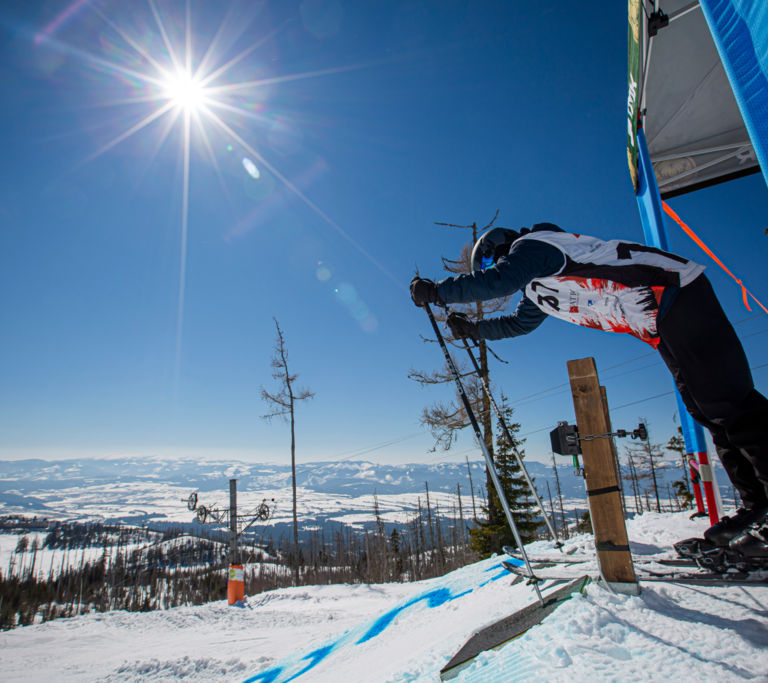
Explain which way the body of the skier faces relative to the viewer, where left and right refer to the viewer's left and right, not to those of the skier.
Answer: facing to the left of the viewer

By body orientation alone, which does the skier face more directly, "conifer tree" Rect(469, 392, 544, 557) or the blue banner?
the conifer tree

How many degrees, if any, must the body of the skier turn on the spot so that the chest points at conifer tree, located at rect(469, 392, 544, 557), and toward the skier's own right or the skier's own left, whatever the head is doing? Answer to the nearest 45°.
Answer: approximately 90° to the skier's own right

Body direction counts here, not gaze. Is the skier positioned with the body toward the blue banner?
no

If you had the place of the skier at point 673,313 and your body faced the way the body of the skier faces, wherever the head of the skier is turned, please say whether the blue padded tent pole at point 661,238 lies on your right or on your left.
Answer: on your right
